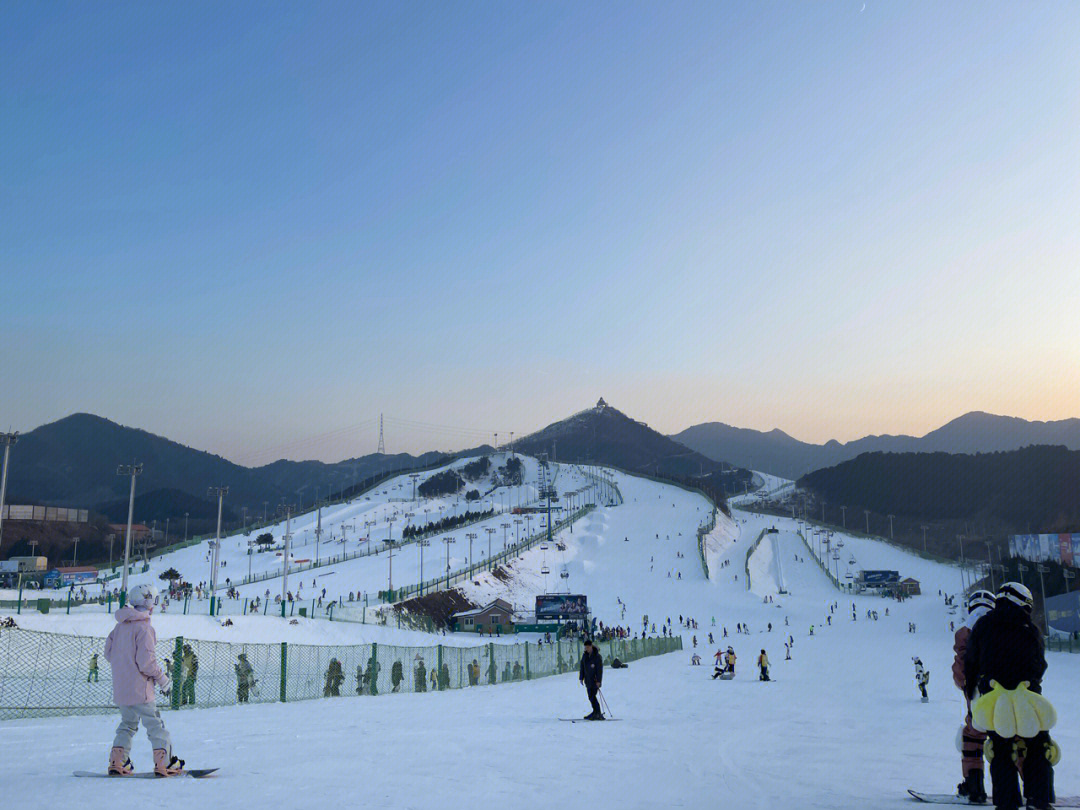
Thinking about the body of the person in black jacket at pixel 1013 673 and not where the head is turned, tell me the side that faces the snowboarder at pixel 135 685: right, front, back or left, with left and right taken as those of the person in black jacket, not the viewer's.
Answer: left

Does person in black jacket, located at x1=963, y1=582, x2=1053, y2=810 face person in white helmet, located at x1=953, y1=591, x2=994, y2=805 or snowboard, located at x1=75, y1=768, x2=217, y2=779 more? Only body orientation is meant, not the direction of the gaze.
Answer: the person in white helmet

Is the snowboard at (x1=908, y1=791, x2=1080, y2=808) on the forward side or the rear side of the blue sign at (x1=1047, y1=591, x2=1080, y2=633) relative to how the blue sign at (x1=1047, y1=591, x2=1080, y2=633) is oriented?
on the forward side

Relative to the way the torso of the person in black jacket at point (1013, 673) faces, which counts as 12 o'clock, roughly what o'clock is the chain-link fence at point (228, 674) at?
The chain-link fence is roughly at 10 o'clock from the person in black jacket.

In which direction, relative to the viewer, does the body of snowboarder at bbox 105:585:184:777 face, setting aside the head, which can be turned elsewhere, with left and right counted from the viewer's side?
facing away from the viewer and to the right of the viewer

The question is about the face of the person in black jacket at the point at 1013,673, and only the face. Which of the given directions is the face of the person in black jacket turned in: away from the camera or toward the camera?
away from the camera

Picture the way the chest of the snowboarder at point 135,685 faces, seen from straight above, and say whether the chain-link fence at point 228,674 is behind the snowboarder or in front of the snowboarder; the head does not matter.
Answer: in front

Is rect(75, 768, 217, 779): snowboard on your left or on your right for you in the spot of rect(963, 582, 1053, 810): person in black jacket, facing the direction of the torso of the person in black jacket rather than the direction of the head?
on your left

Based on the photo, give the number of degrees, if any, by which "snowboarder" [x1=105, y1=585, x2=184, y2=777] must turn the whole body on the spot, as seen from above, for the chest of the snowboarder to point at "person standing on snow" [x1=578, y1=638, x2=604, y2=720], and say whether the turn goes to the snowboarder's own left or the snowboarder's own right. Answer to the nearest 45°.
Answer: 0° — they already face them

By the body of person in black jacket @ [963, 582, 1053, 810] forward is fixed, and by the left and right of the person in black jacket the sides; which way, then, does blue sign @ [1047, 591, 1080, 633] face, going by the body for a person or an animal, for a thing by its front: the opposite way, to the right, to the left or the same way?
the opposite way

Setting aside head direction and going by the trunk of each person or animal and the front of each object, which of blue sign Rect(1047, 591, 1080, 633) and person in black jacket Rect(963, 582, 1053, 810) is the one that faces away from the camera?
the person in black jacket

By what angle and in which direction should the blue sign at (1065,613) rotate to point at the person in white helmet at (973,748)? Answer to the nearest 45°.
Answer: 0° — it already faces them

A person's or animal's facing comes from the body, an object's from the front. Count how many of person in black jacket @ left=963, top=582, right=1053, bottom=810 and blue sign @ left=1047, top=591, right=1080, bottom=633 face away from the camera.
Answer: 1
